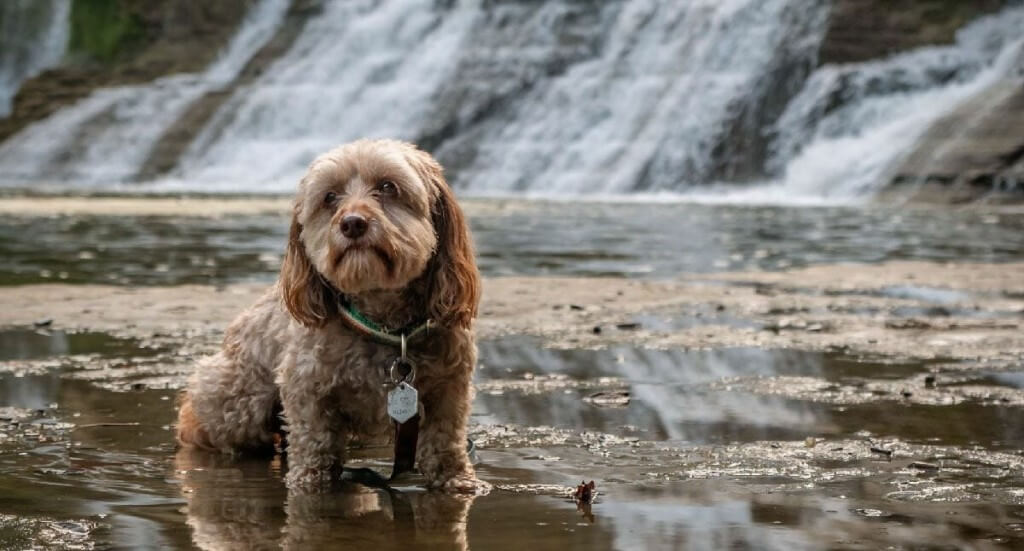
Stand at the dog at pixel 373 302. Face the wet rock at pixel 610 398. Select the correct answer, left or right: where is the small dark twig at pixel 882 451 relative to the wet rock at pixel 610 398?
right

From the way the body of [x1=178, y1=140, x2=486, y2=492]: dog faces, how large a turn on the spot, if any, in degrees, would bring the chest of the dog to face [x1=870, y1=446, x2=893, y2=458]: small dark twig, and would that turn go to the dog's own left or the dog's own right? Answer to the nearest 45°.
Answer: approximately 45° to the dog's own left

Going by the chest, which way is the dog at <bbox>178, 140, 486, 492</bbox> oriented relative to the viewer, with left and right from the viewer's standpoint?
facing the viewer and to the right of the viewer

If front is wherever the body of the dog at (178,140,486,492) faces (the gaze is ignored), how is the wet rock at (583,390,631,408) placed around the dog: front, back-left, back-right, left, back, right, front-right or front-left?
left
